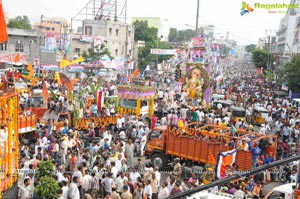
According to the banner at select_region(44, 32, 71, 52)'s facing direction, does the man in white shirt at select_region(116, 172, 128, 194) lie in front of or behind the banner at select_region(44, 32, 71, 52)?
in front

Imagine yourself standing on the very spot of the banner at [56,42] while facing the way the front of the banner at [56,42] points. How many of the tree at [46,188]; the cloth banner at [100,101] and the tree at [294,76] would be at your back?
0

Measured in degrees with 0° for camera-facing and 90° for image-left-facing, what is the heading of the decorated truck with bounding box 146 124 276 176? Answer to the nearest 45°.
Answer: approximately 90°

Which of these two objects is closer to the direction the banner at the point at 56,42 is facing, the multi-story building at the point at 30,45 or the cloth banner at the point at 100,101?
the cloth banner

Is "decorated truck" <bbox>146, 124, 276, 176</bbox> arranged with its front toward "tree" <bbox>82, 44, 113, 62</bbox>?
no

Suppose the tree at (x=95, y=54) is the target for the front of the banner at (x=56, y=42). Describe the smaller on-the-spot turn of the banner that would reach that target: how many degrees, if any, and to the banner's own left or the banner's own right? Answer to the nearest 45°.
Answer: approximately 90° to the banner's own left

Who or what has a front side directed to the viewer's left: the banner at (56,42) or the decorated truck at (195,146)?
the decorated truck

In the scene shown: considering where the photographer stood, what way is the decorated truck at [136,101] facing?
facing the viewer and to the left of the viewer

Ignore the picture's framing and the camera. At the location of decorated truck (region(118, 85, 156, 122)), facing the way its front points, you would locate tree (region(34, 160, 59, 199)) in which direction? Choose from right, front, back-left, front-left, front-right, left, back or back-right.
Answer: front-left

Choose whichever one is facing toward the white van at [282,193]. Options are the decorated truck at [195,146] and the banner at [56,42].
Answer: the banner

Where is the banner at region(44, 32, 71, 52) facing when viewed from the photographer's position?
facing the viewer

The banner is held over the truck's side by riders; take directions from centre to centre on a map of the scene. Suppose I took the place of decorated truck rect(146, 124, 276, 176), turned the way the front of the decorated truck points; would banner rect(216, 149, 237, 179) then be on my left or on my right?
on my left

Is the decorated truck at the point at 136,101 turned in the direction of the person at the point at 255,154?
no

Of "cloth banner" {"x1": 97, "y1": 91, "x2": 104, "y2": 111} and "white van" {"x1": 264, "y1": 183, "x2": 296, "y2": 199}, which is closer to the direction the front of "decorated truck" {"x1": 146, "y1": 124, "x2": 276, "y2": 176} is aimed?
the cloth banner

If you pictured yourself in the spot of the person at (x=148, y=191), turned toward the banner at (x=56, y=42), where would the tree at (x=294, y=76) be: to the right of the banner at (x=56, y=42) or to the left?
right

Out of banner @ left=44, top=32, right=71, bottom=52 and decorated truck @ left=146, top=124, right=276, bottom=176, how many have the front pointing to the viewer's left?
1

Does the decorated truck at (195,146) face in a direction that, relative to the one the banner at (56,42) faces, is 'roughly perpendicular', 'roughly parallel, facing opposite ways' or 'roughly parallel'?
roughly perpendicular

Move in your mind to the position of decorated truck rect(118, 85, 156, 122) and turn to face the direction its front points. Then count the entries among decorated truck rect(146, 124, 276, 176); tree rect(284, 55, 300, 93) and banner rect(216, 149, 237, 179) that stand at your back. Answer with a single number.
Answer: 1

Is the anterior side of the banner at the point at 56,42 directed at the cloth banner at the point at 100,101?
yes
